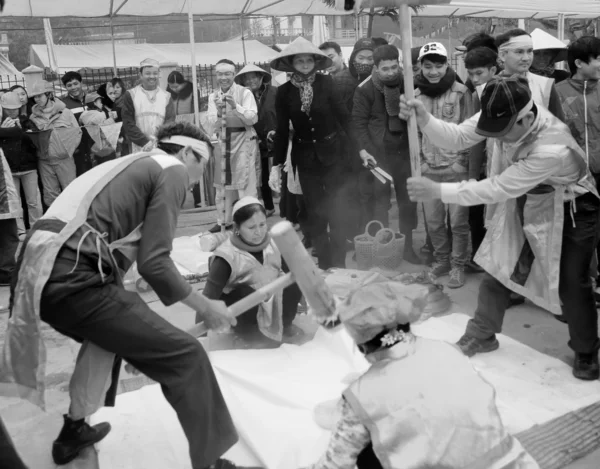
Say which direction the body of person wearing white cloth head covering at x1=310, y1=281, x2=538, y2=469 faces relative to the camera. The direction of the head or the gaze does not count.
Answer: away from the camera

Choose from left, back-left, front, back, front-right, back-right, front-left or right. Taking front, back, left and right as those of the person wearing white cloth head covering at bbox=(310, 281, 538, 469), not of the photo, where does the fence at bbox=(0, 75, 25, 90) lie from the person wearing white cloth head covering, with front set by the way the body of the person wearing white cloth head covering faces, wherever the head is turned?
front-left

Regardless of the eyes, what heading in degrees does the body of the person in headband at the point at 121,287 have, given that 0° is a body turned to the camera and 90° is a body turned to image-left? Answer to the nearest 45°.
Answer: approximately 270°

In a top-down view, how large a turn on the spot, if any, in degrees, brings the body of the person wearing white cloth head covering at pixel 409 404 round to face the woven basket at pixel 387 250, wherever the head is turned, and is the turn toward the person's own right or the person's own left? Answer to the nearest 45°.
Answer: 0° — they already face it

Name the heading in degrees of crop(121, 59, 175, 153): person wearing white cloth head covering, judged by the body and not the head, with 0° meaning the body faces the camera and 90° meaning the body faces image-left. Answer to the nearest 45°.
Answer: approximately 0°

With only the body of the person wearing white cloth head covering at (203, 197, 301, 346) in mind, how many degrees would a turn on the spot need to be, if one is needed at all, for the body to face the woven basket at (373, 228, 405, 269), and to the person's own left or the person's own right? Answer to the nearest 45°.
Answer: approximately 90° to the person's own left

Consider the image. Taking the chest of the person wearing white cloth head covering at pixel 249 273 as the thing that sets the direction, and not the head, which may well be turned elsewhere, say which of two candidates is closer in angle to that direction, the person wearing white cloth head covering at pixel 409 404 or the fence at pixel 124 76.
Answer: the person wearing white cloth head covering

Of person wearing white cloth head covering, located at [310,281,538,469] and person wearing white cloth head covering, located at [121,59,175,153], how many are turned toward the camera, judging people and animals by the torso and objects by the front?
1

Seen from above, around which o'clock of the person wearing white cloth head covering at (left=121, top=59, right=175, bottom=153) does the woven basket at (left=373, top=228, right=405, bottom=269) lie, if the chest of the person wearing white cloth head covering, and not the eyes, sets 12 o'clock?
The woven basket is roughly at 11 o'clock from the person wearing white cloth head covering.

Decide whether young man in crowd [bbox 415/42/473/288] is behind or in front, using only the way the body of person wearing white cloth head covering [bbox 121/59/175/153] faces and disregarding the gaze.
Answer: in front

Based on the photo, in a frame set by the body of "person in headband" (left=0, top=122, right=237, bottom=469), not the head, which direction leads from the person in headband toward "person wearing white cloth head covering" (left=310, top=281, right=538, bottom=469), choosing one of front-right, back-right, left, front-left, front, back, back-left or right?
front-right

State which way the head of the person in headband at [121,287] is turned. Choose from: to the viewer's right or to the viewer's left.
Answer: to the viewer's right

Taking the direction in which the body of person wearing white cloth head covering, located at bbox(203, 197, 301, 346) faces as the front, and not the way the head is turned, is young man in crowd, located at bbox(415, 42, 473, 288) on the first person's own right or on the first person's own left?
on the first person's own left

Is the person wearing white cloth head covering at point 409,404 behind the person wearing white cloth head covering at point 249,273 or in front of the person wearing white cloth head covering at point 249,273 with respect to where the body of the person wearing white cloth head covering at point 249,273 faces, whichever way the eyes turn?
in front
